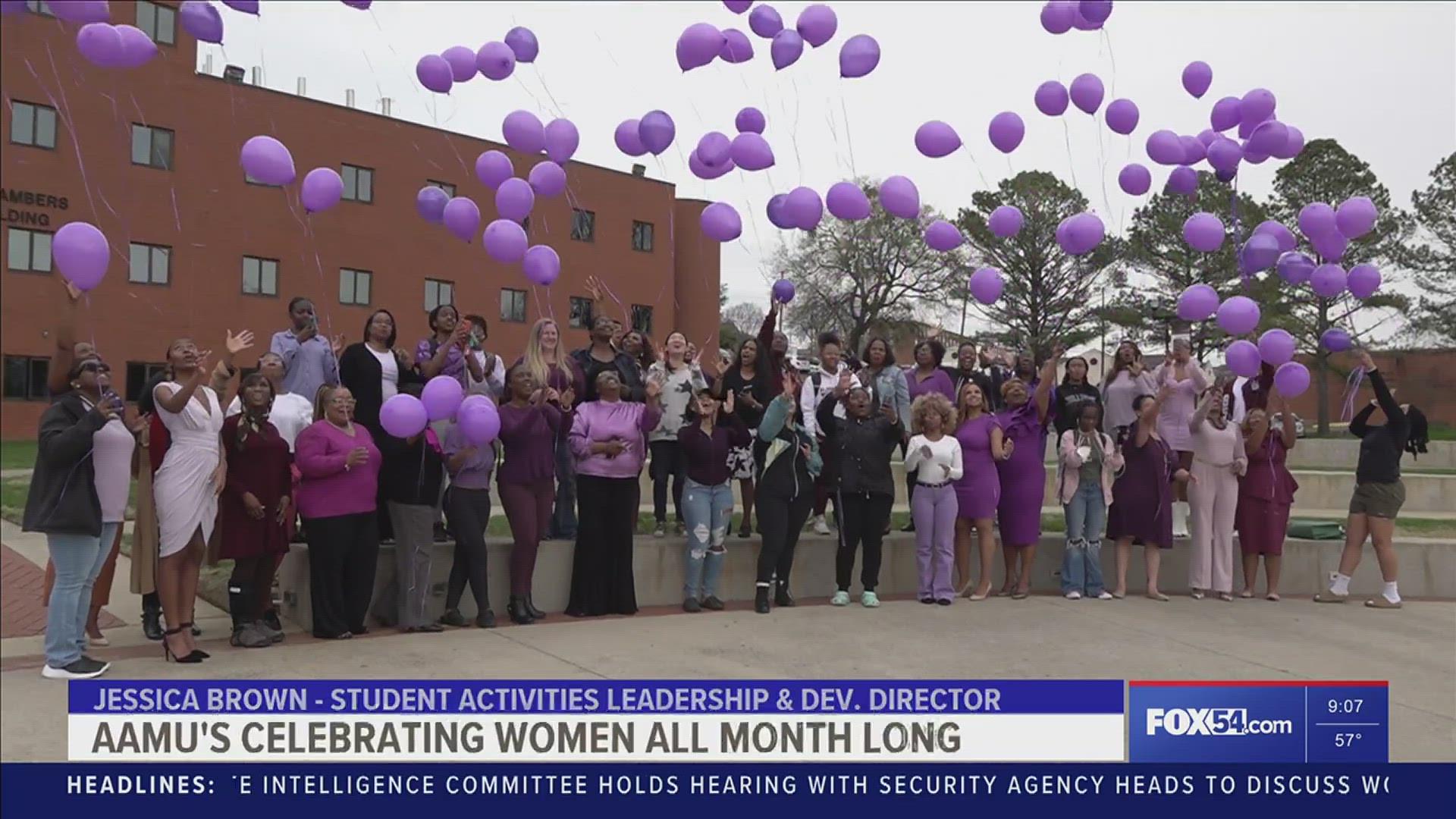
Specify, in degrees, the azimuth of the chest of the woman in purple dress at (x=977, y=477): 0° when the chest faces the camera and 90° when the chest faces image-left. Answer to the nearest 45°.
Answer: approximately 45°

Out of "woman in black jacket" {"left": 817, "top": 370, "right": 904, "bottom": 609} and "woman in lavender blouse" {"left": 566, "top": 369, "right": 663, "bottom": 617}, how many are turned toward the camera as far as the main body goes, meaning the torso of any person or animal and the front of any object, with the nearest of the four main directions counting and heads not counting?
2

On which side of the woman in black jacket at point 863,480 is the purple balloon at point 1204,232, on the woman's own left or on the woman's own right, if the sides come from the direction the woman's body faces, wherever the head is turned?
on the woman's own left

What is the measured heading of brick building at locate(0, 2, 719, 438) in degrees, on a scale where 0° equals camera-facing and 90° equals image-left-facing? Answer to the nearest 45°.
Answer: approximately 315°

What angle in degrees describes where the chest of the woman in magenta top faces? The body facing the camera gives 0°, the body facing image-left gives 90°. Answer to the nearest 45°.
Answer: approximately 315°

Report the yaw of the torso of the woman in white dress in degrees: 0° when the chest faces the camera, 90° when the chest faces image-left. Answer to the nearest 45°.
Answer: approximately 315°
